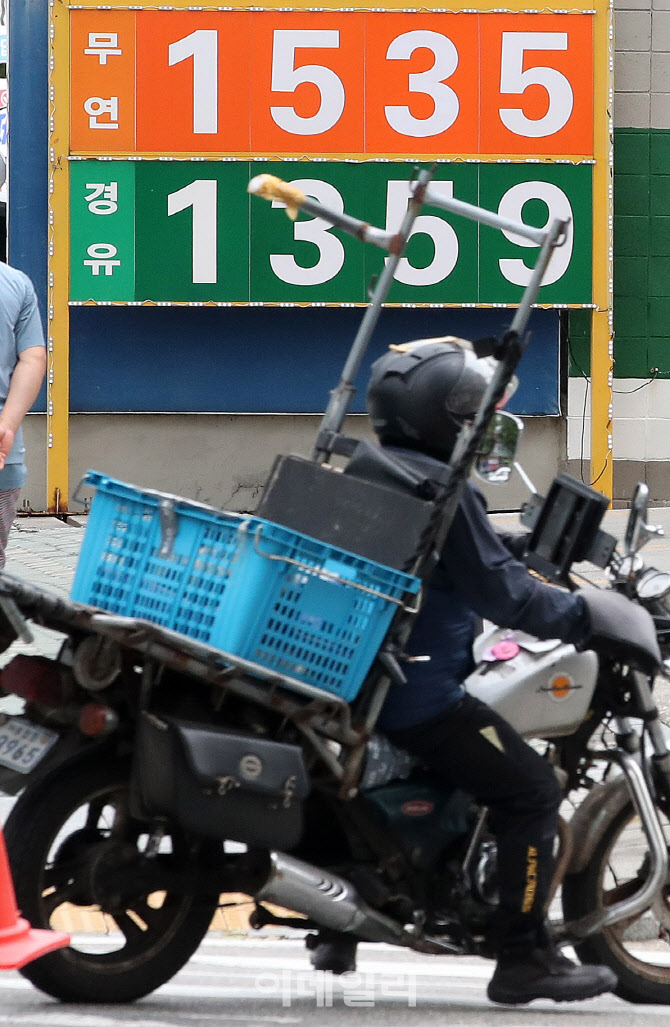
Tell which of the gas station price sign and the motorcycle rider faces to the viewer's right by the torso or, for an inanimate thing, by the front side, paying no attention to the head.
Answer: the motorcycle rider

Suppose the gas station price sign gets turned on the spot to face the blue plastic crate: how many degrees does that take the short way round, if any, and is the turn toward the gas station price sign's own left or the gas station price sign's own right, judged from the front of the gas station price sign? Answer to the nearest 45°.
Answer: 0° — it already faces it

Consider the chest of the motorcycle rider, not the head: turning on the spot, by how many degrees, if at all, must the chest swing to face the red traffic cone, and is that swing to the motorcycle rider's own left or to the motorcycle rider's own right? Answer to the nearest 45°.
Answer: approximately 135° to the motorcycle rider's own right

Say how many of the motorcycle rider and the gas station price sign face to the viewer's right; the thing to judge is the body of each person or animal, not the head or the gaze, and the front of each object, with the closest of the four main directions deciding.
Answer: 1

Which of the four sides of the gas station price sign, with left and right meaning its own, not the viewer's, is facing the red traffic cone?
front

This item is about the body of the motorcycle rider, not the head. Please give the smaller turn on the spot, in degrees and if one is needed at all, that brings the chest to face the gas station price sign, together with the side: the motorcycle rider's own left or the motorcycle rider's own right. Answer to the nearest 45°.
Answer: approximately 90° to the motorcycle rider's own left

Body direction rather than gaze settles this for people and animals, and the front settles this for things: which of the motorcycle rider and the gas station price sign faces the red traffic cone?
the gas station price sign

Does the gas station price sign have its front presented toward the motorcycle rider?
yes

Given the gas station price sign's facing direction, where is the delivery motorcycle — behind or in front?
in front

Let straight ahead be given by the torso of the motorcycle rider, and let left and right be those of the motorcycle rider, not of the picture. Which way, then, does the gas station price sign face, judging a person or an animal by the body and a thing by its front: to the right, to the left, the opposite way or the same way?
to the right

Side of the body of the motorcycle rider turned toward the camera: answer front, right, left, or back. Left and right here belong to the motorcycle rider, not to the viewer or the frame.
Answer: right
